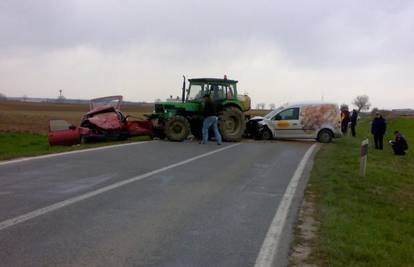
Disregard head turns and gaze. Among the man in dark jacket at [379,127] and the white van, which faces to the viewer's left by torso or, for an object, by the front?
the white van

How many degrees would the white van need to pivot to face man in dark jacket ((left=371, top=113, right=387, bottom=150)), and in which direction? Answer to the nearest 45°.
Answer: approximately 180°

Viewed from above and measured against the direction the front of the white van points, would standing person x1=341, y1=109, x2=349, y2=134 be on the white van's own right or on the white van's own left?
on the white van's own right

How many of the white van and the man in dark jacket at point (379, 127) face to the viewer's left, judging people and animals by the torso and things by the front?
1

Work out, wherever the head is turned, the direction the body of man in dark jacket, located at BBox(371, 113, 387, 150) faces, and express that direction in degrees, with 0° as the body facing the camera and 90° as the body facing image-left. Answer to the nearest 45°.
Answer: approximately 180°

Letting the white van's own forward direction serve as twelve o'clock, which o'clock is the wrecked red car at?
The wrecked red car is roughly at 11 o'clock from the white van.

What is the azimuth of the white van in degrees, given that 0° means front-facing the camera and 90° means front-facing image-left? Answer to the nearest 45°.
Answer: approximately 90°
